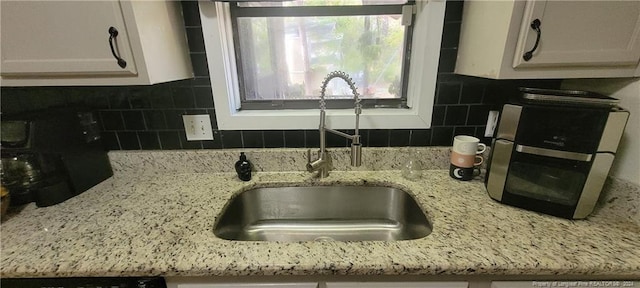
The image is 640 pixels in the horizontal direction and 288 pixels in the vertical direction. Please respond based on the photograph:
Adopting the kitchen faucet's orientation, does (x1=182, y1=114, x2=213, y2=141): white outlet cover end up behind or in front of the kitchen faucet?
behind

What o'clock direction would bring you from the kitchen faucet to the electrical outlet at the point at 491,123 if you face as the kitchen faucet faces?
The electrical outlet is roughly at 10 o'clock from the kitchen faucet.

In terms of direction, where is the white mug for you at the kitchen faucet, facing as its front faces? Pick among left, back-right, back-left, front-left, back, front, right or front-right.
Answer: front-left

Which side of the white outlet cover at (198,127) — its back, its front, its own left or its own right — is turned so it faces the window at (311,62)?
left

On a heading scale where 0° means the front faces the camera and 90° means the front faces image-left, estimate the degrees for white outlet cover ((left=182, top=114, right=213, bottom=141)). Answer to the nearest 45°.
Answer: approximately 0°

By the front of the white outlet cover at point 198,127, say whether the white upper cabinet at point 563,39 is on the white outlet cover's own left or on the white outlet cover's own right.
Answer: on the white outlet cover's own left
